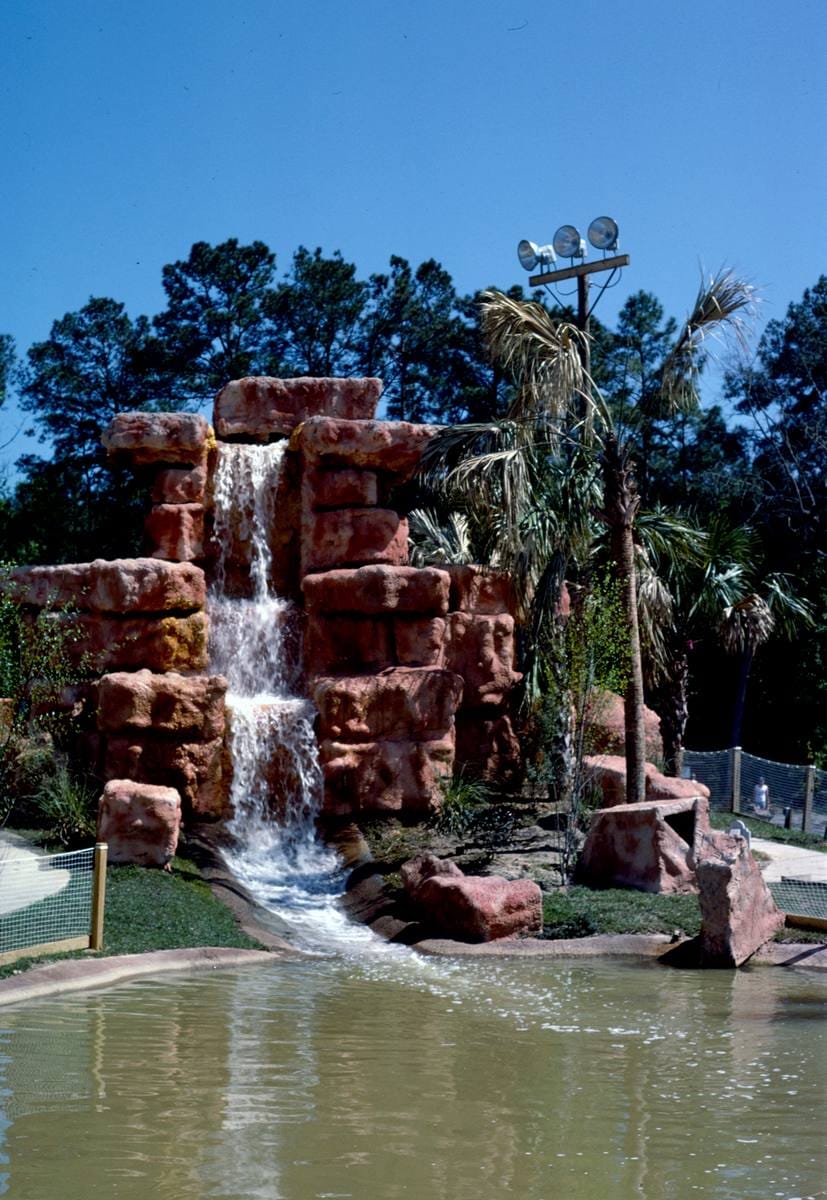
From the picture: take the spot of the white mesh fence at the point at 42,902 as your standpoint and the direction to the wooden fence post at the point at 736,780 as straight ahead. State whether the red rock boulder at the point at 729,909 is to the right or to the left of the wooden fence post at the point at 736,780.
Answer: right

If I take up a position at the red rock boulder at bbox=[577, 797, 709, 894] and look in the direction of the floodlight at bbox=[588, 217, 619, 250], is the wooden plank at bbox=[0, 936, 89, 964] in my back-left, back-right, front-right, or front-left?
back-left

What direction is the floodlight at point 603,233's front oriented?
toward the camera

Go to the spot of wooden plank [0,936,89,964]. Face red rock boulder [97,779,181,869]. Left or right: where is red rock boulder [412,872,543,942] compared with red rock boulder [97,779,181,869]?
right

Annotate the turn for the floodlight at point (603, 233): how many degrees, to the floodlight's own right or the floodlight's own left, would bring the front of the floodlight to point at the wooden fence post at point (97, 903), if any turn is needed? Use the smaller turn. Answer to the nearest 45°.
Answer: approximately 45° to the floodlight's own right
